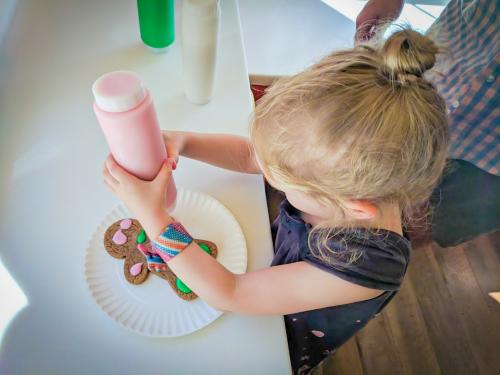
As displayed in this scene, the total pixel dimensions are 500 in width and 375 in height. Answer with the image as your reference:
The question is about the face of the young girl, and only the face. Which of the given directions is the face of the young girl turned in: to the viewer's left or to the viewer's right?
to the viewer's left

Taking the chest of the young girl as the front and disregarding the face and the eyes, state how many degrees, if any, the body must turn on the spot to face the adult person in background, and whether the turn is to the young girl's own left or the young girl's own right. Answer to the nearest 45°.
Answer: approximately 135° to the young girl's own right

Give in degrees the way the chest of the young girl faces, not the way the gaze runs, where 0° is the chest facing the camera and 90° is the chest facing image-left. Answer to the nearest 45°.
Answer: approximately 90°
